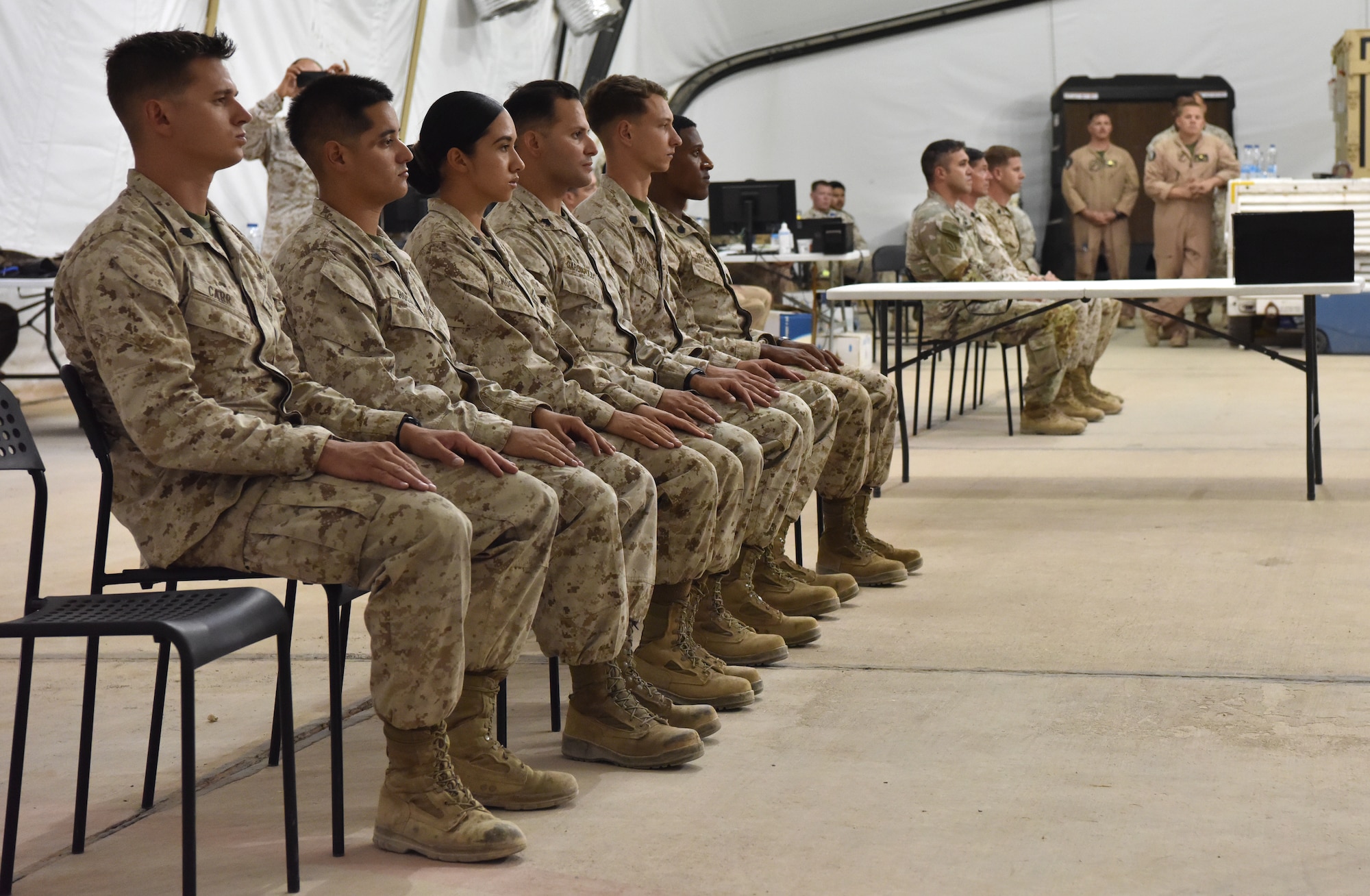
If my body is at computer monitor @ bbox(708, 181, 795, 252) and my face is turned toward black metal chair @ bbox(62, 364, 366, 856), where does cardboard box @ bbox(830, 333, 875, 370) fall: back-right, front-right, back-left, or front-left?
front-left

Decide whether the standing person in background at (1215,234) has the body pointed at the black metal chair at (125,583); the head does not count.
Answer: yes

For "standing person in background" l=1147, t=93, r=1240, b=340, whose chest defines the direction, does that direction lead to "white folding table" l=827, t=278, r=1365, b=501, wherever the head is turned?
yes

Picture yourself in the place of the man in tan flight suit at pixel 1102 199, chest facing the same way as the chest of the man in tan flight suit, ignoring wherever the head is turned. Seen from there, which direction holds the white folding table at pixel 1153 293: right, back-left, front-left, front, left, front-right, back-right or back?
front

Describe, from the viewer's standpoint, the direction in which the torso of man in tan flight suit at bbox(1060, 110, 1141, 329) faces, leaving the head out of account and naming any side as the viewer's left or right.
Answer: facing the viewer

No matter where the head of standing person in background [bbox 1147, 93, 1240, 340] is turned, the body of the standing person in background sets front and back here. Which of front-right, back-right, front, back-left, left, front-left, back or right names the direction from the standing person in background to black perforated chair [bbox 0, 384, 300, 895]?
front

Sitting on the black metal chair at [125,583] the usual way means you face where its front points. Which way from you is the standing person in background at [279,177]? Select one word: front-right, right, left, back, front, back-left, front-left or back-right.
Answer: left

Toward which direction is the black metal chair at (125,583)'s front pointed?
to the viewer's right

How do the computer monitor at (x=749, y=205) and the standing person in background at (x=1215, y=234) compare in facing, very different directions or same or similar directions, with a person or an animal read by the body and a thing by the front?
very different directions

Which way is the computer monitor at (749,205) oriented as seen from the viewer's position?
away from the camera

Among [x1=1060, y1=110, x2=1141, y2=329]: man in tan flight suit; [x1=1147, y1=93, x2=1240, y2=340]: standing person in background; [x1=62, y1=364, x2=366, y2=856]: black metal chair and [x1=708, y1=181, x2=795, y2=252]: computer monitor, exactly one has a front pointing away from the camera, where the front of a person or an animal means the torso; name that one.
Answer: the computer monitor

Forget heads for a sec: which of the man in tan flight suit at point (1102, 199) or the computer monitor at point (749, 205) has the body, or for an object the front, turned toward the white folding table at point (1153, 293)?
the man in tan flight suit

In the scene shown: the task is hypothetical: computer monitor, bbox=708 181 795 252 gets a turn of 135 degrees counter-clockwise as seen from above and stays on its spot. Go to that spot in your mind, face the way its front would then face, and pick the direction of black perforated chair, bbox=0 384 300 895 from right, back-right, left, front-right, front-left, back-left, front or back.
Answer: front-left

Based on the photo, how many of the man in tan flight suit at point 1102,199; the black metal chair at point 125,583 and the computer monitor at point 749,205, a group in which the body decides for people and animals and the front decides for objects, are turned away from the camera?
1

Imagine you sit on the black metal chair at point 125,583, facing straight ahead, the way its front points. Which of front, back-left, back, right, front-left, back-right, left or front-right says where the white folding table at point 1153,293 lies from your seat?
front-left

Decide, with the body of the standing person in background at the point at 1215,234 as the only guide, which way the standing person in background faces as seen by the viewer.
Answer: toward the camera
